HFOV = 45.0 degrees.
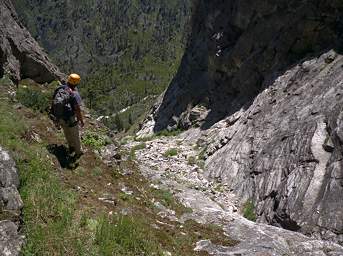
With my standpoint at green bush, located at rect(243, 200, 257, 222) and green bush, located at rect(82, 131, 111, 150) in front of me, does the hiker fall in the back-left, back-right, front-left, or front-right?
front-left

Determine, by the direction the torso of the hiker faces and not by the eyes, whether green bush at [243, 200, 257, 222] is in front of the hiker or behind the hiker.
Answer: in front

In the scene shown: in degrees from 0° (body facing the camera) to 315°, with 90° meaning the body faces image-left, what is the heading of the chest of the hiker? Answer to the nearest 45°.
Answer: approximately 225°

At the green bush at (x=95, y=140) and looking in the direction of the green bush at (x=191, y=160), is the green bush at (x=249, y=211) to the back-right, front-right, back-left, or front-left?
front-right
